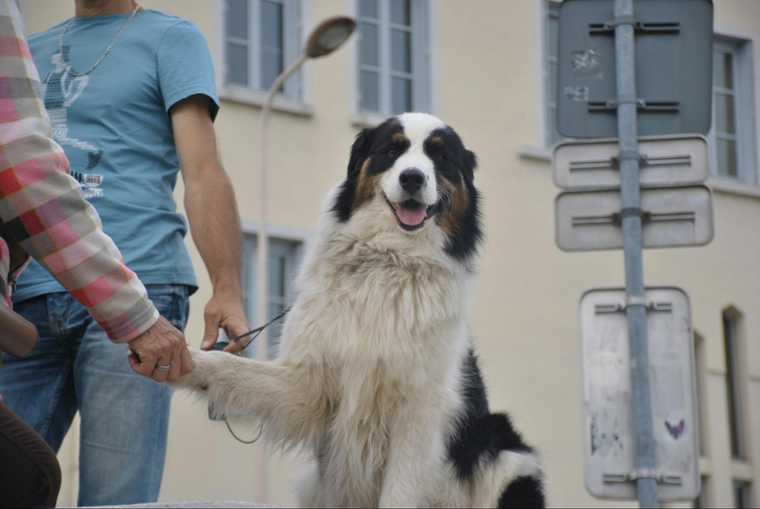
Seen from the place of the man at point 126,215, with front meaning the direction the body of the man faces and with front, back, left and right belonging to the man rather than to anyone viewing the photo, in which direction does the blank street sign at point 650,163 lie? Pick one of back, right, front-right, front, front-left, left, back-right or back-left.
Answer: back

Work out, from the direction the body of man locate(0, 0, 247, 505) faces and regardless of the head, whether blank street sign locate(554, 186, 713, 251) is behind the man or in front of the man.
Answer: behind

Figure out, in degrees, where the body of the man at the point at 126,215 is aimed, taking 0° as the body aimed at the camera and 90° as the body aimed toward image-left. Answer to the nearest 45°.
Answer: approximately 45°

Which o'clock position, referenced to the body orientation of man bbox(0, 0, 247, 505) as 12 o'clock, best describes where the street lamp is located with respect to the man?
The street lamp is roughly at 5 o'clock from the man.

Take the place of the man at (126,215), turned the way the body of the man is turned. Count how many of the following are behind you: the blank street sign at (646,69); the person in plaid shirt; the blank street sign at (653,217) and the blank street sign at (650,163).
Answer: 3

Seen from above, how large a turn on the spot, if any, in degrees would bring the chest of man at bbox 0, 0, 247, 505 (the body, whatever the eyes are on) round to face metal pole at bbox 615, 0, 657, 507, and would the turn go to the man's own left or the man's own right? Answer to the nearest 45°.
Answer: approximately 180°

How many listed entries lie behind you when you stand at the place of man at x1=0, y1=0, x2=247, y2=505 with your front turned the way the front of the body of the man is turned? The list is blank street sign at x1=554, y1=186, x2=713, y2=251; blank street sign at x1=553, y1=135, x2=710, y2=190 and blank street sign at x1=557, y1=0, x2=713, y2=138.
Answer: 3
